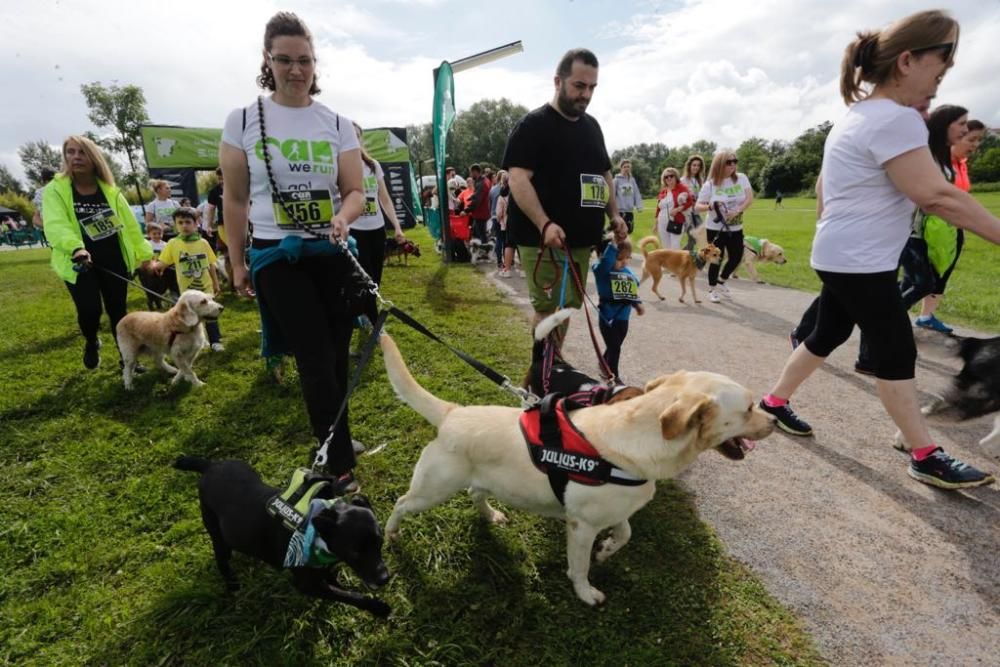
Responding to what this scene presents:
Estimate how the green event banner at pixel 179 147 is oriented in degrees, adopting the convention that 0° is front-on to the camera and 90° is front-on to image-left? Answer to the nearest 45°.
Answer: approximately 0°

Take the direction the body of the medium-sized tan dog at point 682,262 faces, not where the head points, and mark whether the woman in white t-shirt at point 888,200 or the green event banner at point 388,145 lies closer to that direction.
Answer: the woman in white t-shirt

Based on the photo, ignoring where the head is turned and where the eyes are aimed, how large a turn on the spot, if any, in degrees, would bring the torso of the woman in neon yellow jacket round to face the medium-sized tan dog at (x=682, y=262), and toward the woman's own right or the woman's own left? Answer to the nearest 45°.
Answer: approximately 90° to the woman's own left

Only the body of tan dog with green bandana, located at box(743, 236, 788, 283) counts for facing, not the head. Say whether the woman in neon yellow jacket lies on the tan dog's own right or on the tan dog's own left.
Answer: on the tan dog's own right

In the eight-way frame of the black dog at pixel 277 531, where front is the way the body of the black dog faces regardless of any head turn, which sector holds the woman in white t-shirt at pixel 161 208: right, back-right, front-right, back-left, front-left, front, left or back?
back-left

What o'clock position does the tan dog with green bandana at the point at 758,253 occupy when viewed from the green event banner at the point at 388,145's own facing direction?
The tan dog with green bandana is roughly at 11 o'clock from the green event banner.

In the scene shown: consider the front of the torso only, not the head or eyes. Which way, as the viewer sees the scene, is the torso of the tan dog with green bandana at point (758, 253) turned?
to the viewer's right

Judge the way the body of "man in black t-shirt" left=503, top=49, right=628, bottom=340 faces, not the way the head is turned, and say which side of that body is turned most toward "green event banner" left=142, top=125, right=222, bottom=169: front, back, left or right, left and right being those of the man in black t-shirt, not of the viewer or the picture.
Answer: back

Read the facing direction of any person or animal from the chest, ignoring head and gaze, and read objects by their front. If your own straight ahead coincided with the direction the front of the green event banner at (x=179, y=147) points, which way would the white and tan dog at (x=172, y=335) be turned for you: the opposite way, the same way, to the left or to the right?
to the left

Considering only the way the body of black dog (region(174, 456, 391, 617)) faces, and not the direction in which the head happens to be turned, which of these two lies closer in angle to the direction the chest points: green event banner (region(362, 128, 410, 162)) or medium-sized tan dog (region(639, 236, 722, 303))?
the medium-sized tan dog
